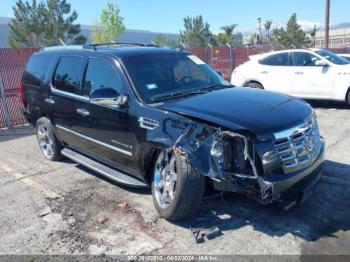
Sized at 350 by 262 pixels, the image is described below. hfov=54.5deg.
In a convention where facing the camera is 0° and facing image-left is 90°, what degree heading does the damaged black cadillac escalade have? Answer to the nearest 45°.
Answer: approximately 315°

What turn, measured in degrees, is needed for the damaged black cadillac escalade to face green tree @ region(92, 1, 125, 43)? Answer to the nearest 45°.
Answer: approximately 135° to its left

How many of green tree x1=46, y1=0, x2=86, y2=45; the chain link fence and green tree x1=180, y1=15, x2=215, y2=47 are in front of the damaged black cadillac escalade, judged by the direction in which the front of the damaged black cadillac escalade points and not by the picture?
0

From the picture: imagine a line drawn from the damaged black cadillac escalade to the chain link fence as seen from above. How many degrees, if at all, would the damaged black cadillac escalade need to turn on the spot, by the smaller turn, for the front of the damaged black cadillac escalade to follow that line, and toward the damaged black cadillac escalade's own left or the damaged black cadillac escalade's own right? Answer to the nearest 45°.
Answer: approximately 180°

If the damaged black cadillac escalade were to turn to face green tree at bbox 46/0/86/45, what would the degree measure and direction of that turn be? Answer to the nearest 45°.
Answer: approximately 135° to its left

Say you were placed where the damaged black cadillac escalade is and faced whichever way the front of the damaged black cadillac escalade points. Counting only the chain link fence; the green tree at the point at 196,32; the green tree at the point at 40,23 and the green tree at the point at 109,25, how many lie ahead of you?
0

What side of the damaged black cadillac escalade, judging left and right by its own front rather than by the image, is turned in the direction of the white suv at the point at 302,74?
left

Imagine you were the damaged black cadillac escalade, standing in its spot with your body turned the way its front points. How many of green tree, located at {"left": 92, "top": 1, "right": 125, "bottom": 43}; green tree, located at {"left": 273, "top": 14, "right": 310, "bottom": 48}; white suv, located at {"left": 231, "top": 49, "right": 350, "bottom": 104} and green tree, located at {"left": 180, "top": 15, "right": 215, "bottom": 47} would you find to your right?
0

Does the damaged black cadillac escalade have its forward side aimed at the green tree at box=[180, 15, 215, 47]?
no

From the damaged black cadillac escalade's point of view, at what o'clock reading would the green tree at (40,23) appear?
The green tree is roughly at 7 o'clock from the damaged black cadillac escalade.
